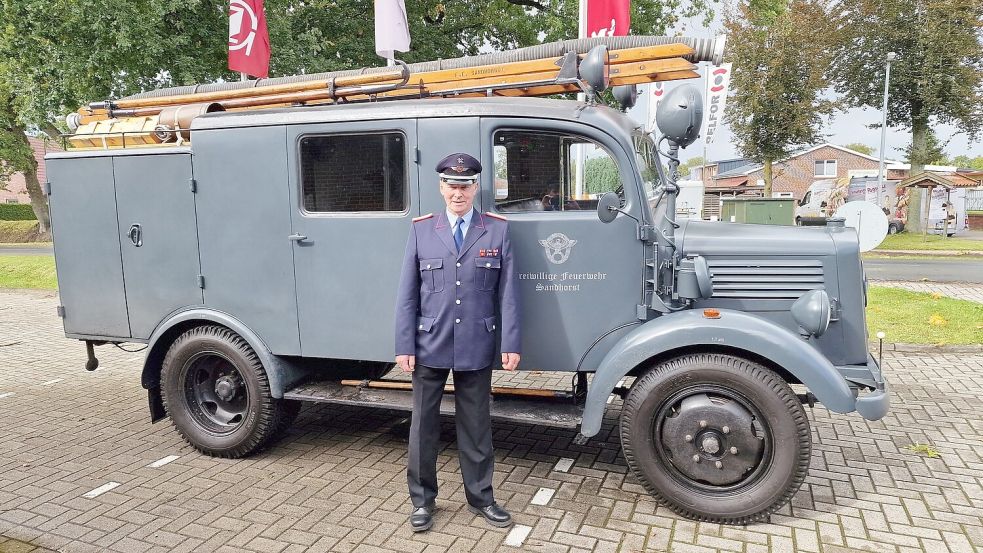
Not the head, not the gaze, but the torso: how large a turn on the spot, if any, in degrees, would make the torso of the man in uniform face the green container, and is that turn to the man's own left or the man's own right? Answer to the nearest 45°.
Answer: approximately 135° to the man's own left

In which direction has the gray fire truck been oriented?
to the viewer's right

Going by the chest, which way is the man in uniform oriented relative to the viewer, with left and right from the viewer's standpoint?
facing the viewer

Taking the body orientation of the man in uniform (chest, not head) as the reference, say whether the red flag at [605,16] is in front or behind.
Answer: behind

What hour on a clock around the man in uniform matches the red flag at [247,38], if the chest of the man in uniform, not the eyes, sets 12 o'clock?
The red flag is roughly at 5 o'clock from the man in uniform.

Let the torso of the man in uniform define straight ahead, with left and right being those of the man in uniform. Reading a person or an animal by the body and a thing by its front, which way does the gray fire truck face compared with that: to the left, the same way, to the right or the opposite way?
to the left

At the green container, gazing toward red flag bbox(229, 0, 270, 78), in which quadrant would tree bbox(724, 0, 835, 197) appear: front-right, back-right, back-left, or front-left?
back-right

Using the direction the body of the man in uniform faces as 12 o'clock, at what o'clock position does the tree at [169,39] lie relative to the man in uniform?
The tree is roughly at 5 o'clock from the man in uniform.

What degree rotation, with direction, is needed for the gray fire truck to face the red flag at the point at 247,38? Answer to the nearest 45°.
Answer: approximately 135° to its left
